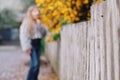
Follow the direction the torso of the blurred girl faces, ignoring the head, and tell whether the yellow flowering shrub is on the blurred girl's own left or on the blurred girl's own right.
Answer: on the blurred girl's own left

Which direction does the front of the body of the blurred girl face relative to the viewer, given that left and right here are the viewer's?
facing the viewer and to the right of the viewer

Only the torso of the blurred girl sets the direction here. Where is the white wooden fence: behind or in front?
in front
